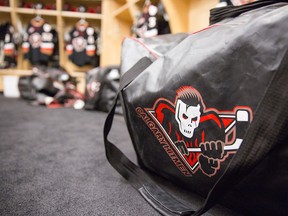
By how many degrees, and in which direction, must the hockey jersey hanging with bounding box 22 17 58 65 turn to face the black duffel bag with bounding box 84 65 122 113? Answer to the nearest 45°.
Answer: approximately 45° to its left

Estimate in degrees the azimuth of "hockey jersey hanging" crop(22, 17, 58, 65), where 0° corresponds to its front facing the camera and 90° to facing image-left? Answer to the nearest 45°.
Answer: approximately 45°

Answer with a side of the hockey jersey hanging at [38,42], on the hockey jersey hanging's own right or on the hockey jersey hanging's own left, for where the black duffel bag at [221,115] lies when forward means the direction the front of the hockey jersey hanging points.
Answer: on the hockey jersey hanging's own left

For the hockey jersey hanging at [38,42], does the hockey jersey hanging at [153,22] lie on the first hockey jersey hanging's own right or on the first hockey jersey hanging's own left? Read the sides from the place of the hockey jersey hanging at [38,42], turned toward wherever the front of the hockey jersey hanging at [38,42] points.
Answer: on the first hockey jersey hanging's own left
